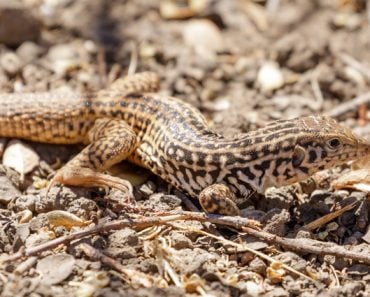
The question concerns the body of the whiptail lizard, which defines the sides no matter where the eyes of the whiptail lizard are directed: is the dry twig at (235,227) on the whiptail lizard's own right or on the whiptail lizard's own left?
on the whiptail lizard's own right

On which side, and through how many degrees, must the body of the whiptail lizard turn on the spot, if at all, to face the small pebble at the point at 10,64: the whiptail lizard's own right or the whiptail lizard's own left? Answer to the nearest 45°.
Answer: approximately 135° to the whiptail lizard's own left

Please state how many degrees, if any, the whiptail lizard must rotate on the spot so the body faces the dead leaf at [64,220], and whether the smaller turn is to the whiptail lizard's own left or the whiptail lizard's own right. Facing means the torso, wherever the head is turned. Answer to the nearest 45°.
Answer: approximately 135° to the whiptail lizard's own right

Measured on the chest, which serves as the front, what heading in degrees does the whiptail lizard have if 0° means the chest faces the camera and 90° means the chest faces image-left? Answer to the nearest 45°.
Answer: approximately 270°
